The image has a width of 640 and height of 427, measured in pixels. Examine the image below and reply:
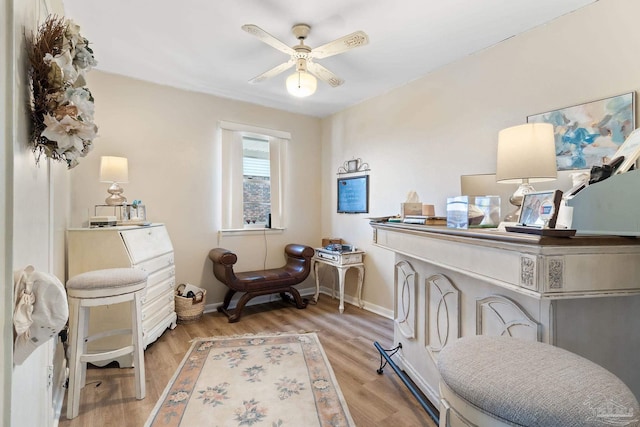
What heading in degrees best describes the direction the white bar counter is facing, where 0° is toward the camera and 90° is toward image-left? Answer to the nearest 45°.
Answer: approximately 45°

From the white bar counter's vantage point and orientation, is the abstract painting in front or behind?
behind

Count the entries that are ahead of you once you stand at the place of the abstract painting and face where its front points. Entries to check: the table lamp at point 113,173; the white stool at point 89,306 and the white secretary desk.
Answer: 3

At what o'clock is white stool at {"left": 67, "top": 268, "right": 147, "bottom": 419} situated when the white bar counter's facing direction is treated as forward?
The white stool is roughly at 1 o'clock from the white bar counter.

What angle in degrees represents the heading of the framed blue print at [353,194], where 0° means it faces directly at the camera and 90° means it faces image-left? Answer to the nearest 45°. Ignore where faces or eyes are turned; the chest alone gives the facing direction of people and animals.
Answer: approximately 45°

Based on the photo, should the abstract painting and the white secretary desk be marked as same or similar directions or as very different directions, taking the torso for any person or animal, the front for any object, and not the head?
very different directions

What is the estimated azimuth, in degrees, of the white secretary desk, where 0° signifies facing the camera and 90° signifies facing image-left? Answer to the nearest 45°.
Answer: approximately 315°
